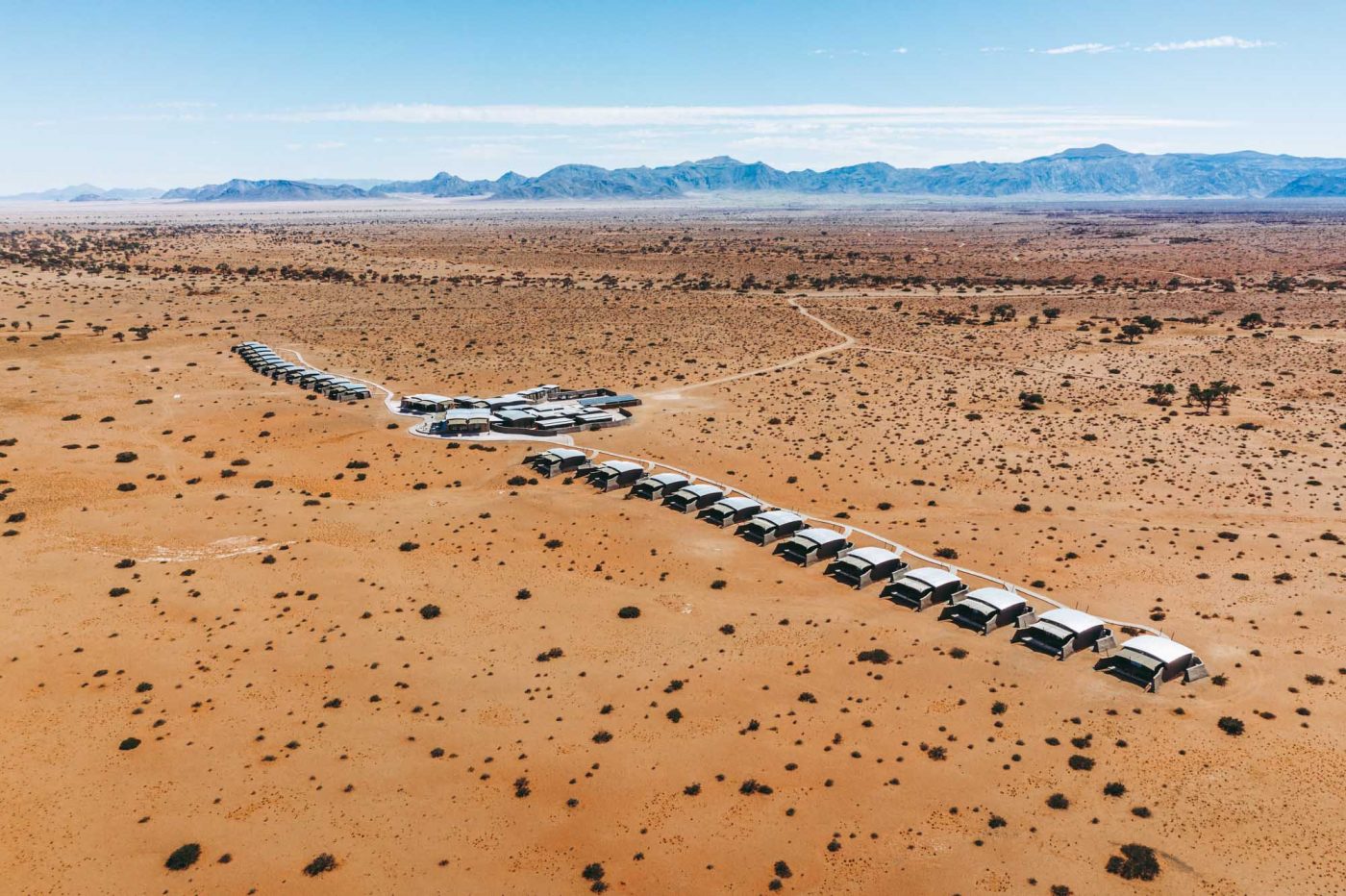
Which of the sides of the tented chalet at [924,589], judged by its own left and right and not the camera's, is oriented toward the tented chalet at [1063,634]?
left

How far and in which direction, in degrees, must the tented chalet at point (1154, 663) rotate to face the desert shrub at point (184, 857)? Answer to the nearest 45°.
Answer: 0° — it already faces it

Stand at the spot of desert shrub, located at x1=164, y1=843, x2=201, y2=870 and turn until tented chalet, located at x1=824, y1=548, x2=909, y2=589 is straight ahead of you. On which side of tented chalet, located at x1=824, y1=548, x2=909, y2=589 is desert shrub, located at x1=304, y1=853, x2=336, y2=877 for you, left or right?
right

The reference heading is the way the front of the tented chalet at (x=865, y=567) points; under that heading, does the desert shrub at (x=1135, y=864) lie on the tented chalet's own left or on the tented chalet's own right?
on the tented chalet's own left

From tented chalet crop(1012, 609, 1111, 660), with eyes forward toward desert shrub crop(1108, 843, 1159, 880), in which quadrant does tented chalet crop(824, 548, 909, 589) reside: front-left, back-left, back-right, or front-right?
back-right

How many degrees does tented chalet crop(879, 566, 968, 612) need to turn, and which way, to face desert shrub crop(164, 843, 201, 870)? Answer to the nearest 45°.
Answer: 0° — it already faces it

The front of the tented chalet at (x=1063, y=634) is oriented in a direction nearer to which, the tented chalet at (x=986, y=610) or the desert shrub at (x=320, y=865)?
the desert shrub

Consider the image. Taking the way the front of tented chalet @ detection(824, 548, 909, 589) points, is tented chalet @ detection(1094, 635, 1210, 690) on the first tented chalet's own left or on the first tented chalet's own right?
on the first tented chalet's own left
